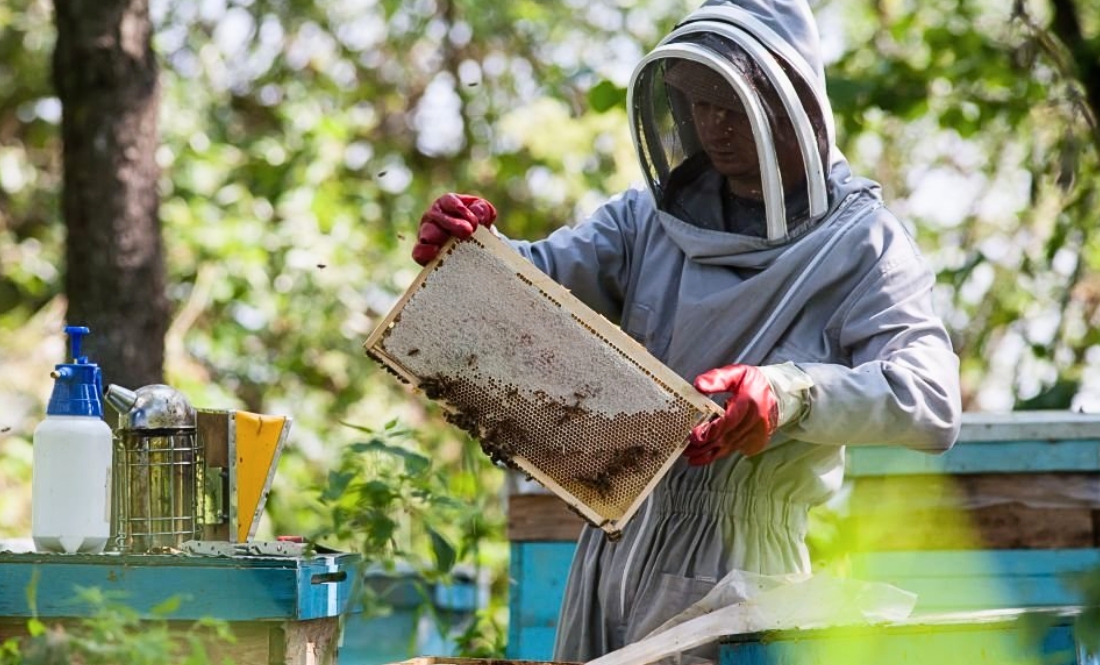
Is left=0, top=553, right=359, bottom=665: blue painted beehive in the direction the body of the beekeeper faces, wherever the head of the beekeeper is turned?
yes

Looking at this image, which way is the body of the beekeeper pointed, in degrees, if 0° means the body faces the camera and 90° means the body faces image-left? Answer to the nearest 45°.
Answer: approximately 45°

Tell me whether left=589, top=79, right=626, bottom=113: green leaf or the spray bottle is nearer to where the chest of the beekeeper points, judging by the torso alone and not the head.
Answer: the spray bottle

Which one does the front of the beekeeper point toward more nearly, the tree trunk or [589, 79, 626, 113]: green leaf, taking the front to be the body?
the tree trunk

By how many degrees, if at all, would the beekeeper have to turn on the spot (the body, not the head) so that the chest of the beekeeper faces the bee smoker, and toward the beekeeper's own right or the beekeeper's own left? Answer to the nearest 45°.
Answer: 0° — they already face it

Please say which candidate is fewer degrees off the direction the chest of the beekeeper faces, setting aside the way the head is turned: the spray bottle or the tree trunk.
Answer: the spray bottle

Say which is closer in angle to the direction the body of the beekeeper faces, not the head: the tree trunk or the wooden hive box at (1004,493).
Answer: the tree trunk

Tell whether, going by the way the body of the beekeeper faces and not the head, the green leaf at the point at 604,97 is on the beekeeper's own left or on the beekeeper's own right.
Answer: on the beekeeper's own right

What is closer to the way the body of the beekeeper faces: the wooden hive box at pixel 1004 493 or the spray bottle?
the spray bottle

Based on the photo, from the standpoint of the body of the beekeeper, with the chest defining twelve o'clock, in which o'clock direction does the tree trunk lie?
The tree trunk is roughly at 3 o'clock from the beekeeper.
